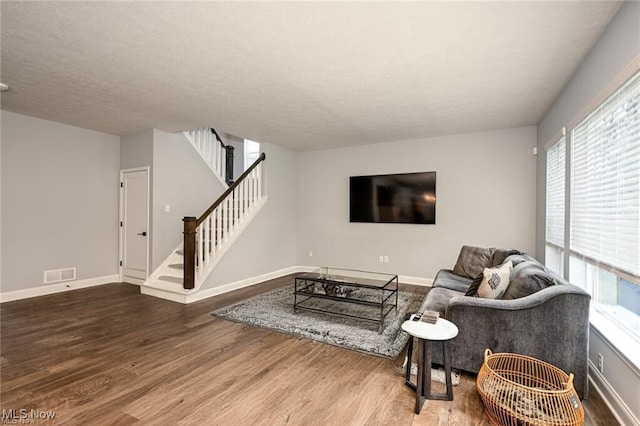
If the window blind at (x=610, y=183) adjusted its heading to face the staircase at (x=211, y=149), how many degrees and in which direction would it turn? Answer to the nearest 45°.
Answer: approximately 45° to its right

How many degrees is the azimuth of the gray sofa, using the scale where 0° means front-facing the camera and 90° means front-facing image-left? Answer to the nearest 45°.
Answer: approximately 90°

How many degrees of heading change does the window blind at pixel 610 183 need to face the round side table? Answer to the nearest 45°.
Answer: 0° — it already faces it

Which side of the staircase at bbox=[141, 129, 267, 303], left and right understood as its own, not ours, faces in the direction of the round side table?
left

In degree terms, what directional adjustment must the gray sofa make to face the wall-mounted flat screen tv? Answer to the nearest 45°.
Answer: approximately 45° to its right

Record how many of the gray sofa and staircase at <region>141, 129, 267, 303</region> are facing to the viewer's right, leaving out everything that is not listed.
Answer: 0

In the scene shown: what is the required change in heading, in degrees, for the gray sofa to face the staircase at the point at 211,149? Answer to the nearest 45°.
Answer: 0° — it already faces it

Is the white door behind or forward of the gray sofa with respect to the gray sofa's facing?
forward

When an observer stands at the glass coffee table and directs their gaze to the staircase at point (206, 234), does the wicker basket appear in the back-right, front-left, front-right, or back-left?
back-left

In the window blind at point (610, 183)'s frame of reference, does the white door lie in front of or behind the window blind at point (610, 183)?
in front
